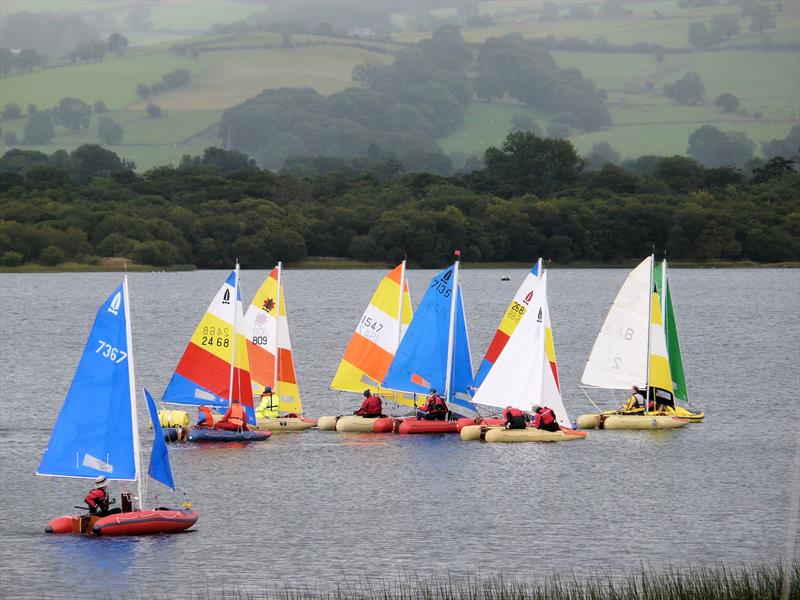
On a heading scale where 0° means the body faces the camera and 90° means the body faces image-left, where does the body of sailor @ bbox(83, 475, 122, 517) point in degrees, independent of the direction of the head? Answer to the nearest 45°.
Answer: approximately 270°
